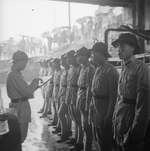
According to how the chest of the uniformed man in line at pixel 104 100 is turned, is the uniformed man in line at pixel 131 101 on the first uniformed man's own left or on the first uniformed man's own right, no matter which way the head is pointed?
on the first uniformed man's own left

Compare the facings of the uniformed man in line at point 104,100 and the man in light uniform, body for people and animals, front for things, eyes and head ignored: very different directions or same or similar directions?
very different directions

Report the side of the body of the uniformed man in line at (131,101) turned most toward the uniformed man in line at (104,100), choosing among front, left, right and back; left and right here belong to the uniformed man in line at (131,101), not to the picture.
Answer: right

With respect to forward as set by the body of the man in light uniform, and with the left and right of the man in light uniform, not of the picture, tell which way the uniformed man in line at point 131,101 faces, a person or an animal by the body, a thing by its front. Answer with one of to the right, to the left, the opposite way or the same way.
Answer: the opposite way

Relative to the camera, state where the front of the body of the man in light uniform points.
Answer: to the viewer's right

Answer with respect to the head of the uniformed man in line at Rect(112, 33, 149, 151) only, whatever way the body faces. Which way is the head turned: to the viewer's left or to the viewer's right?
to the viewer's left

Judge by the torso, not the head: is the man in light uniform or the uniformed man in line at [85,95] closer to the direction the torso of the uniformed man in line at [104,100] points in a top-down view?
the man in light uniform

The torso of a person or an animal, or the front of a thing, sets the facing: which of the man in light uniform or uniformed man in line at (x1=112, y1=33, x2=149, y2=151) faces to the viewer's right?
the man in light uniform

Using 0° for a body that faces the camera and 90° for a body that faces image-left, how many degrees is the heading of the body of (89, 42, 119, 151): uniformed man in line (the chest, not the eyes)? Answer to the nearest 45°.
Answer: approximately 45°
